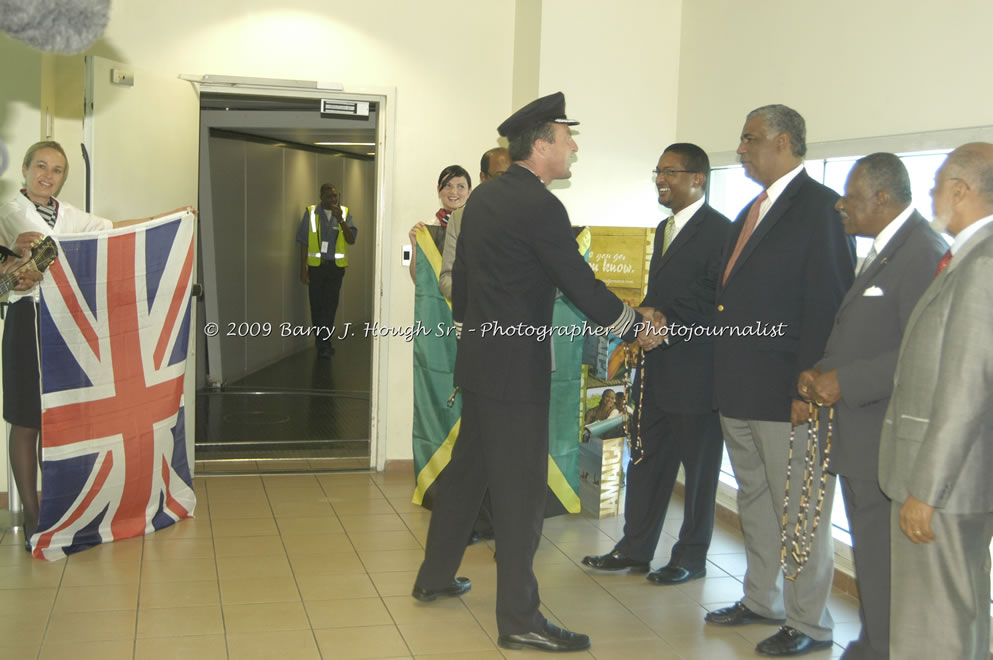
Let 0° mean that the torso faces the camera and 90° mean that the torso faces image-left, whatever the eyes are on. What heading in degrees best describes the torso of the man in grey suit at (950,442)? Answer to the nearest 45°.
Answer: approximately 90°

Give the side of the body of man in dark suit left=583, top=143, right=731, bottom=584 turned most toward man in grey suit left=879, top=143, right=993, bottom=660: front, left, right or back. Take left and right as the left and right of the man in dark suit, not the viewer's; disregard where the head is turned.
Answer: left

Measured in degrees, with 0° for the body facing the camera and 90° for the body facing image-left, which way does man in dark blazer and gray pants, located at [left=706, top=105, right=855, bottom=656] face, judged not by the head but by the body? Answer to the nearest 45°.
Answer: approximately 90°

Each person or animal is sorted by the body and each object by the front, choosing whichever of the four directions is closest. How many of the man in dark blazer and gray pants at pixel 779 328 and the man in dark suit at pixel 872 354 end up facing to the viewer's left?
2

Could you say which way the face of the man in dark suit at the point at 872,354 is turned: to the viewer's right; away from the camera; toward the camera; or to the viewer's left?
to the viewer's left

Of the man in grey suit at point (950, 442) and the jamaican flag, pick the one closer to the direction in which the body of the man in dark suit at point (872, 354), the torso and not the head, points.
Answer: the jamaican flag

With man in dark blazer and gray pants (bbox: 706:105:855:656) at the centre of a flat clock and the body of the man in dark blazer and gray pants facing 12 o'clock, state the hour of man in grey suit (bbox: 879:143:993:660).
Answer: The man in grey suit is roughly at 8 o'clock from the man in dark blazer and gray pants.

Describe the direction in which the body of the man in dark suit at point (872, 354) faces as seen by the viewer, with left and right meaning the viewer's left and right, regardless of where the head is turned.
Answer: facing to the left of the viewer

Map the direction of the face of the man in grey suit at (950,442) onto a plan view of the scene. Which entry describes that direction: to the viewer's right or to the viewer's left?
to the viewer's left

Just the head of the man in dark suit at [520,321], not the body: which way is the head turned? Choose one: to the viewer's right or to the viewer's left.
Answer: to the viewer's right

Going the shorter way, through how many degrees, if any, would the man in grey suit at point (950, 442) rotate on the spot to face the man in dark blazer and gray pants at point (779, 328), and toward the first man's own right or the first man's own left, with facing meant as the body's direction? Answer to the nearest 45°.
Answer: approximately 45° to the first man's own right
